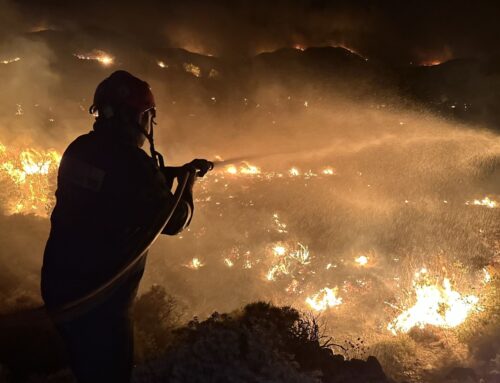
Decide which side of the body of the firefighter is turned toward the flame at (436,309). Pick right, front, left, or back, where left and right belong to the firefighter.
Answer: front

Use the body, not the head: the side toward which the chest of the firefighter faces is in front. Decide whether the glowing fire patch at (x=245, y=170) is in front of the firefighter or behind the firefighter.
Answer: in front

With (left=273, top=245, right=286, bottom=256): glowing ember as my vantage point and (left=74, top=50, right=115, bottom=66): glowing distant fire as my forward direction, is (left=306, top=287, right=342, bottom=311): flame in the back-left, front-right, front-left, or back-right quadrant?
back-left

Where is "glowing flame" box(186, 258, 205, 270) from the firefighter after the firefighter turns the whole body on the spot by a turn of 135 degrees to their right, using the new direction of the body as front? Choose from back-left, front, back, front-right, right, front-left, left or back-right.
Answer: back

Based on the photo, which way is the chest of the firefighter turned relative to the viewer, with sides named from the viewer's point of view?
facing away from the viewer and to the right of the viewer

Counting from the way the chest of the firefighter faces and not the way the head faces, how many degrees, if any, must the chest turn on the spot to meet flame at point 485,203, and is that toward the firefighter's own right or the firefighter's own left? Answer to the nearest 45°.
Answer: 0° — they already face it

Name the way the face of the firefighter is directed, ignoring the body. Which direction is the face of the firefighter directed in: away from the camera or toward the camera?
away from the camera

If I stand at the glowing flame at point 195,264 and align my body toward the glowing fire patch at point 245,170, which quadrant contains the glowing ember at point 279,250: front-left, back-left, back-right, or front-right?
front-right

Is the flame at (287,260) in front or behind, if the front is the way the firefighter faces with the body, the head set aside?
in front

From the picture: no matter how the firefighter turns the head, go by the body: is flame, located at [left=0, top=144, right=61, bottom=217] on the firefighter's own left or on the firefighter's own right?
on the firefighter's own left

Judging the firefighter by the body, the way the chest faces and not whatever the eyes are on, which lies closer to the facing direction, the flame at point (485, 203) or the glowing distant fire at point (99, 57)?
the flame

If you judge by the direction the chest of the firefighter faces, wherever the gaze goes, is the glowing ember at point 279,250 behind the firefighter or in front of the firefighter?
in front
